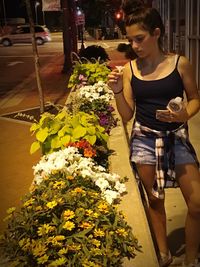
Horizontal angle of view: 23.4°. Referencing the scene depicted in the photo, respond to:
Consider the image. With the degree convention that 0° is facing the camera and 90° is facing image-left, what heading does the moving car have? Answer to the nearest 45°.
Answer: approximately 90°

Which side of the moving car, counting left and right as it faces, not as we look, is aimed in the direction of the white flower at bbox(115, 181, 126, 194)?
left

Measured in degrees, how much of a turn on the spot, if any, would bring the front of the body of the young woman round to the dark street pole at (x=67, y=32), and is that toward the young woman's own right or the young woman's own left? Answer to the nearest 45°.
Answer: approximately 180°

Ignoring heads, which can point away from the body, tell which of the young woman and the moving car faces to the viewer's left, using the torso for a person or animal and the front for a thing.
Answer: the moving car

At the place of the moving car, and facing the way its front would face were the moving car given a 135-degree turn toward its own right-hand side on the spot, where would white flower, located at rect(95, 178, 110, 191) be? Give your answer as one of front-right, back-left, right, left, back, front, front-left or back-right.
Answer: back-right

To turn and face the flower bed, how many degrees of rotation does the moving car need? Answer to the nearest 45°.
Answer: approximately 90° to its left

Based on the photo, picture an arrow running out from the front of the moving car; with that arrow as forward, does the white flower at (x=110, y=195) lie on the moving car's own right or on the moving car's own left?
on the moving car's own left

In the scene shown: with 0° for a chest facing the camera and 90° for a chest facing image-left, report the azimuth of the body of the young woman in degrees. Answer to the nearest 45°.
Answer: approximately 0°

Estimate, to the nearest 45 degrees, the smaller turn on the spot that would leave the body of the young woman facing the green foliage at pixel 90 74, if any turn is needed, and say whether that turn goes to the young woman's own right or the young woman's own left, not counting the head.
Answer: approximately 180°

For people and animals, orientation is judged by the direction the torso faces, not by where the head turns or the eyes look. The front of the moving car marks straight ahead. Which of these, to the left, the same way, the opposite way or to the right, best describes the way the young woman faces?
to the left

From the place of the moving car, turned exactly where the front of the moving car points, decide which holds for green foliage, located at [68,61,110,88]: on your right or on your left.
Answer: on your left

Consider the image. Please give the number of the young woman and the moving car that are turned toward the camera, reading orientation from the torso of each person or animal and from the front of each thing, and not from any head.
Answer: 1
